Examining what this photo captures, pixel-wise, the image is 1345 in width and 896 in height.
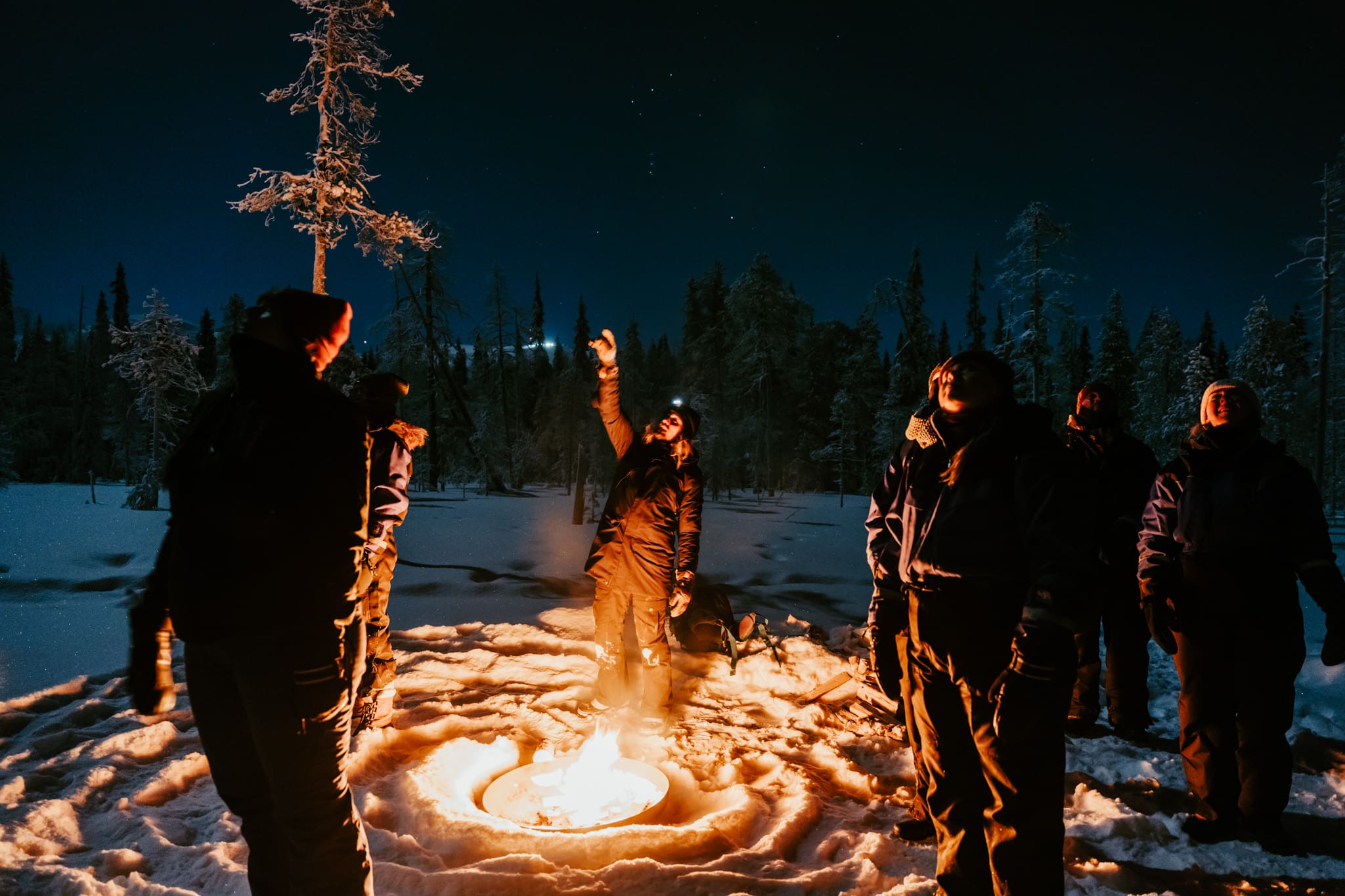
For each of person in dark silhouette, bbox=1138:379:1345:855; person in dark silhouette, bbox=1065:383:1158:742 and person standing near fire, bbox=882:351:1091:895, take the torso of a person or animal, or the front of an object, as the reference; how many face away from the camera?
0

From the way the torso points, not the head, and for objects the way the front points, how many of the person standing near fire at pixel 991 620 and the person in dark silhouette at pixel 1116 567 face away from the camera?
0

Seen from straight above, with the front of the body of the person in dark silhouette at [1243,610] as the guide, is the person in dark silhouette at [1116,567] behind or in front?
behind

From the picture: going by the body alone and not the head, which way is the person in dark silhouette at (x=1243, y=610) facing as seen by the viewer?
toward the camera

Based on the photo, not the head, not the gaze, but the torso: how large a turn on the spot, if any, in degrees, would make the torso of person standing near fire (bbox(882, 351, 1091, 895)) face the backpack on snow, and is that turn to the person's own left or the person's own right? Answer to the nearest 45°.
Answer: approximately 90° to the person's own right

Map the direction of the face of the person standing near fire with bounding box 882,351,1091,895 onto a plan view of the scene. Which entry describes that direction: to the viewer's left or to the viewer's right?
to the viewer's left

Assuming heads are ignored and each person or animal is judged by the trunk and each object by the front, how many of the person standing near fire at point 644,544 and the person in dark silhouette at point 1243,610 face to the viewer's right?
0

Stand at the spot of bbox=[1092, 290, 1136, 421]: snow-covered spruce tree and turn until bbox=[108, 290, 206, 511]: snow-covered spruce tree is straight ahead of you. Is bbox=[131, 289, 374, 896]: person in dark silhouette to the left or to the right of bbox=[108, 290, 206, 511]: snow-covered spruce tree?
left

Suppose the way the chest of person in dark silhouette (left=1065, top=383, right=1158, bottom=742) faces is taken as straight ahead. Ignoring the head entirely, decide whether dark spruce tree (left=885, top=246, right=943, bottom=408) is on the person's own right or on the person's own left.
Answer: on the person's own right

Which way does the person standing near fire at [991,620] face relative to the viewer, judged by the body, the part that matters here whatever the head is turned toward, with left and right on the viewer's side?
facing the viewer and to the left of the viewer

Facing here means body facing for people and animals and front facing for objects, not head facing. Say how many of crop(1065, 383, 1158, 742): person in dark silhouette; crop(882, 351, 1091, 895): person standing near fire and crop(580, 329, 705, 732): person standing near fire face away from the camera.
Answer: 0
